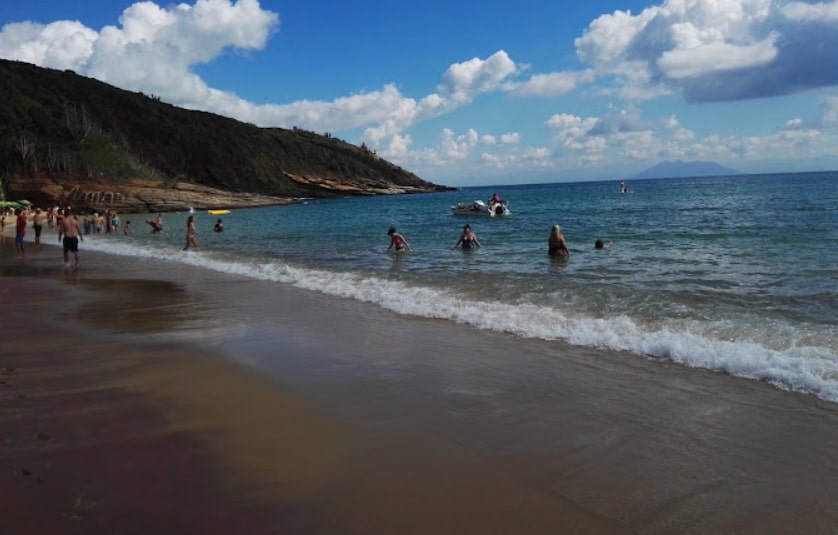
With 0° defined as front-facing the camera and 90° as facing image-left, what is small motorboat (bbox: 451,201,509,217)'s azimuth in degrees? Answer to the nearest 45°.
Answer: approximately 90°

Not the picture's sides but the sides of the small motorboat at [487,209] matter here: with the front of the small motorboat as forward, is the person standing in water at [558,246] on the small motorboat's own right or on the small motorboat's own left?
on the small motorboat's own left
